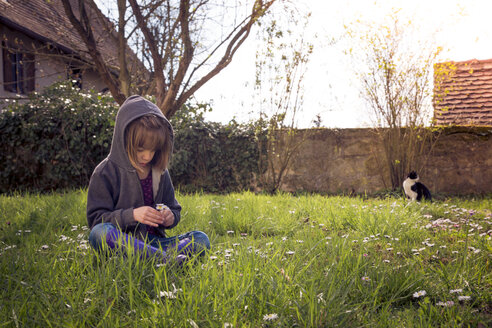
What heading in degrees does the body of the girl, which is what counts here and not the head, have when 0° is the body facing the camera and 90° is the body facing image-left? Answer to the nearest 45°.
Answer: approximately 315°

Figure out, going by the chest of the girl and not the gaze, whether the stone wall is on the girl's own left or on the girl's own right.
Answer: on the girl's own left

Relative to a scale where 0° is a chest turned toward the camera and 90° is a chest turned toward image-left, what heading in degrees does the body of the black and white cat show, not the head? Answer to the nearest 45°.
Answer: approximately 45°

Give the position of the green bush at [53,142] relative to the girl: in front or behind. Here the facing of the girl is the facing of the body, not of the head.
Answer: behind
